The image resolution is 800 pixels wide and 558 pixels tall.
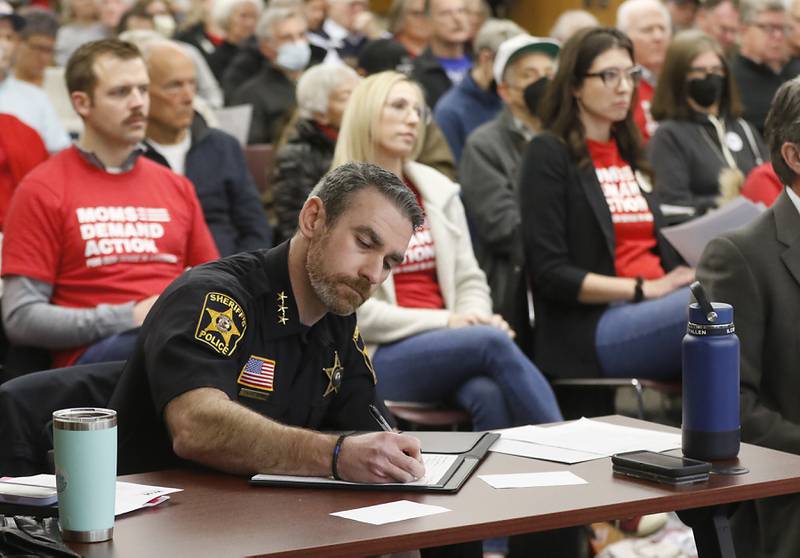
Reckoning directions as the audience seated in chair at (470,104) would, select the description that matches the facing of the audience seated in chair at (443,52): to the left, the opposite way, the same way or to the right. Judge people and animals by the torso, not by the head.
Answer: the same way

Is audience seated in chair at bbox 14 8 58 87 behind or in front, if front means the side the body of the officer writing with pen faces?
behind

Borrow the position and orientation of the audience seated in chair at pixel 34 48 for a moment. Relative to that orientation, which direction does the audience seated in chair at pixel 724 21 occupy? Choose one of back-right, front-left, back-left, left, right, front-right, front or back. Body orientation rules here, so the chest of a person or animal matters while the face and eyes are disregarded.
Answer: front-left

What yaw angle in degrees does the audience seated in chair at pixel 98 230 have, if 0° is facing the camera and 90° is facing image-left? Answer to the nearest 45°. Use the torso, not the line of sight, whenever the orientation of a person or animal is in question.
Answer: approximately 315°

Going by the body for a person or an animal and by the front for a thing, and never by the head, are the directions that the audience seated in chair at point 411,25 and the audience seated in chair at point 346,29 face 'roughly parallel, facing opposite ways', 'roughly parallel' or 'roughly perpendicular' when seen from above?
roughly parallel

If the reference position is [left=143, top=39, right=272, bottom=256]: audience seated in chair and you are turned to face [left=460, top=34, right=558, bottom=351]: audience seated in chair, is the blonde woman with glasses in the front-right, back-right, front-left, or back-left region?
front-right

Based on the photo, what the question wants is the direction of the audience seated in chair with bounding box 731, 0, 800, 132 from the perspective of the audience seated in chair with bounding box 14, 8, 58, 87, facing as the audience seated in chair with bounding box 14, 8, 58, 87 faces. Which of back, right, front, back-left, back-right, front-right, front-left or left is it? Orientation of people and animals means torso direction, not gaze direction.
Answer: front-left

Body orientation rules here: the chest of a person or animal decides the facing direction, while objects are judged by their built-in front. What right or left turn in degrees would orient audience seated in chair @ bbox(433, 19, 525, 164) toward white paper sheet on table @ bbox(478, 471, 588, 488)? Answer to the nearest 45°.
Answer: approximately 45° to their right

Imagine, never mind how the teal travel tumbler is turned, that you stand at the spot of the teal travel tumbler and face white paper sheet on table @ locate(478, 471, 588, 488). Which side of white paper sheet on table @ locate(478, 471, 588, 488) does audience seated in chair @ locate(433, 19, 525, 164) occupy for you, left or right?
left

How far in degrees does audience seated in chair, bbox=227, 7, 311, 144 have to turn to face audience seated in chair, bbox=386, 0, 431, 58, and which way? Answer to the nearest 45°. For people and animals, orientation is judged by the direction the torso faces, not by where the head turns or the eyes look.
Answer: approximately 90° to their left

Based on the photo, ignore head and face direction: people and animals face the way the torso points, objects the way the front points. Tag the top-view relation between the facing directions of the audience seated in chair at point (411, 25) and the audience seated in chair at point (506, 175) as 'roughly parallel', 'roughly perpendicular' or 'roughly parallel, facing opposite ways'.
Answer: roughly parallel

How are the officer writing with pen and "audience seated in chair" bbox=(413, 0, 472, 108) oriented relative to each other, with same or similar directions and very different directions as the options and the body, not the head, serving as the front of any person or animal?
same or similar directions

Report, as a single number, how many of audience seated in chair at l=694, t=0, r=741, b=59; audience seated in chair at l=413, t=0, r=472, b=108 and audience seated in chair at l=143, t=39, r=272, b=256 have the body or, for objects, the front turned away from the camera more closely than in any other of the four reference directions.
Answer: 0

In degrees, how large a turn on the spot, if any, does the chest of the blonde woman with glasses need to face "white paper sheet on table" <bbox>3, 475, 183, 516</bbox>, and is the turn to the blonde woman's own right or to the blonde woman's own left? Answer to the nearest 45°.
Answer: approximately 45° to the blonde woman's own right

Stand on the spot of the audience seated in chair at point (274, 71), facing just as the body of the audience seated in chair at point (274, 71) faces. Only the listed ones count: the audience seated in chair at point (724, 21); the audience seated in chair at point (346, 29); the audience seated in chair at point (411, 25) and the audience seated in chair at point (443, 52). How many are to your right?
0

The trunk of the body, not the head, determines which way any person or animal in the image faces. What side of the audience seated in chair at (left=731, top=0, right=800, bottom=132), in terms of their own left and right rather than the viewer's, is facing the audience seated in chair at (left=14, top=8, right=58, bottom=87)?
right

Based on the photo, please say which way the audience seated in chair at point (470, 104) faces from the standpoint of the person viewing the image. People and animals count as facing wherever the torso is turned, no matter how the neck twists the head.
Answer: facing the viewer and to the right of the viewer

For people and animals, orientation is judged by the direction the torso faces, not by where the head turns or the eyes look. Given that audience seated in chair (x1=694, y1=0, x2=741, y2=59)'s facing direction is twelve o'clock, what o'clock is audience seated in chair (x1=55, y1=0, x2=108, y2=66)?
audience seated in chair (x1=55, y1=0, x2=108, y2=66) is roughly at 4 o'clock from audience seated in chair (x1=694, y1=0, x2=741, y2=59).
